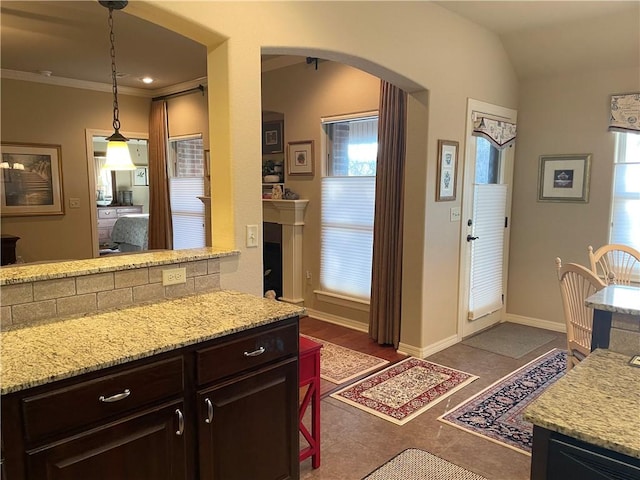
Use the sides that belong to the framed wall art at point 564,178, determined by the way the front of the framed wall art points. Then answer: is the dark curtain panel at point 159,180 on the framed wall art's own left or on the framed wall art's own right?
on the framed wall art's own right

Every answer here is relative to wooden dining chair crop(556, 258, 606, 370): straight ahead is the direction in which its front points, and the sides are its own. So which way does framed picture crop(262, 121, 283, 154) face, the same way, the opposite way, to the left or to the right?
to the right

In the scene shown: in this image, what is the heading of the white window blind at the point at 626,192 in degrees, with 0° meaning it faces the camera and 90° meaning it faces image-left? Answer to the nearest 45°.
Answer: approximately 0°

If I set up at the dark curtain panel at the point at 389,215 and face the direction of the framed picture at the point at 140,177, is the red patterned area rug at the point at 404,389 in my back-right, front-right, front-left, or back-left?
back-left

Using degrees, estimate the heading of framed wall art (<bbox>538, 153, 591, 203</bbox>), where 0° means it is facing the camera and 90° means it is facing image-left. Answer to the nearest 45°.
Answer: approximately 0°

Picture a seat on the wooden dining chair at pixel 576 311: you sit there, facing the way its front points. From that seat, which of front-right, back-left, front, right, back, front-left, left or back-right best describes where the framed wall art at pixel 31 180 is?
back-left

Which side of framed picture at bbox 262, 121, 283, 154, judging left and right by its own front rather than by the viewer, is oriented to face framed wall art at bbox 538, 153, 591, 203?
left

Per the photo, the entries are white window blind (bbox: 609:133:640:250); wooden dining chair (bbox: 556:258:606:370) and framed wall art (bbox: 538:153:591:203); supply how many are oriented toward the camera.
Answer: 2

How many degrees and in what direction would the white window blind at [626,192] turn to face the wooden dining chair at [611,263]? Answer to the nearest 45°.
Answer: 0° — it already faces it

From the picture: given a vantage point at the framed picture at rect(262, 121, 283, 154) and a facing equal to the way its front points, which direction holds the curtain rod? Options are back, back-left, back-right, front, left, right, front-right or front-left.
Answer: back-right
